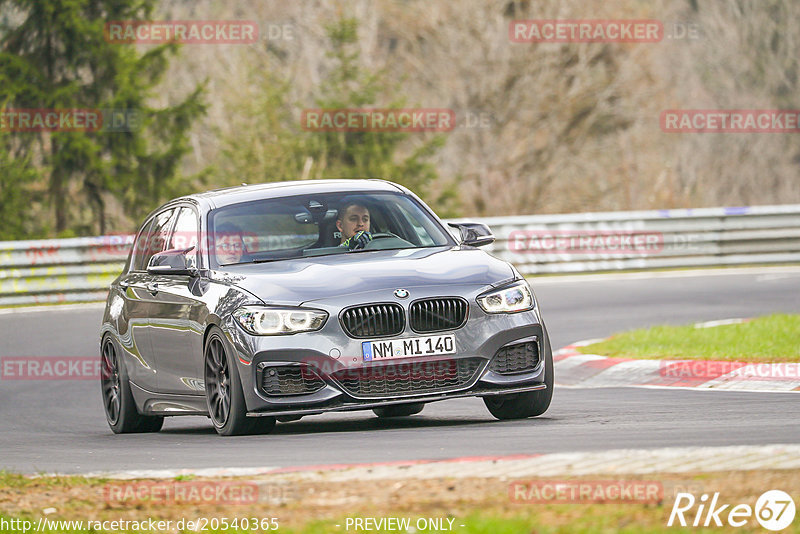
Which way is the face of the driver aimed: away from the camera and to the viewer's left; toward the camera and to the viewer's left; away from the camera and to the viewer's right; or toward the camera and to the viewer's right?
toward the camera and to the viewer's right

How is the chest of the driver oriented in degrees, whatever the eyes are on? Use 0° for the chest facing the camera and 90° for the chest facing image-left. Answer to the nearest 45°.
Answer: approximately 315°

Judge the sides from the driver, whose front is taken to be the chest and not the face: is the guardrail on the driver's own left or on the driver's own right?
on the driver's own left
